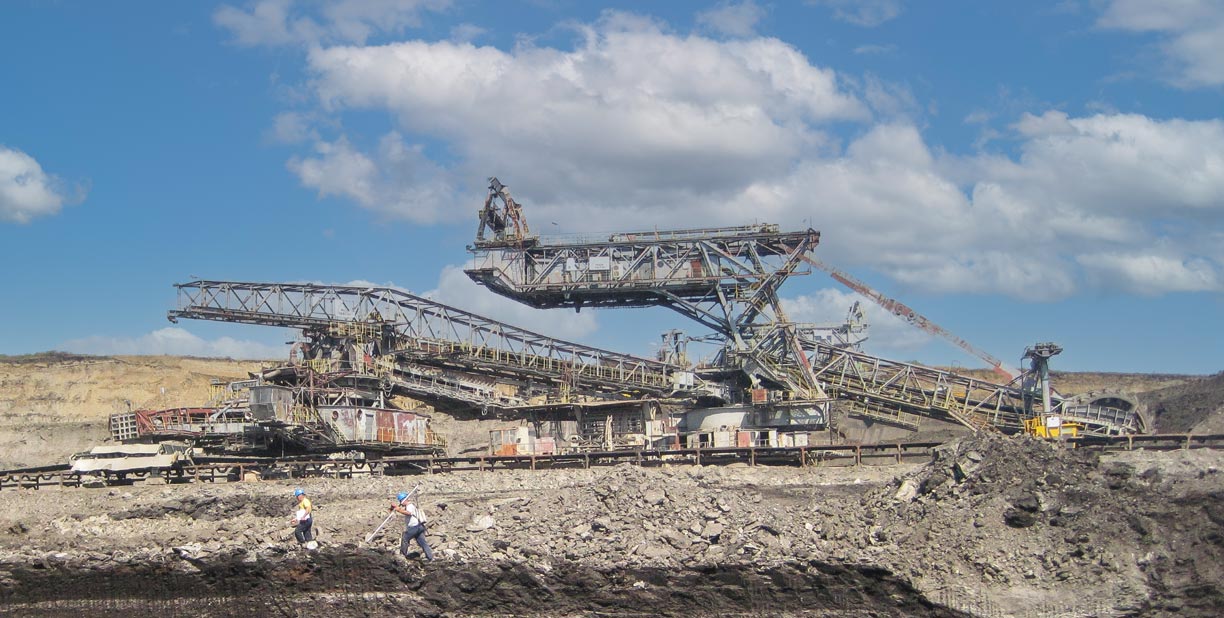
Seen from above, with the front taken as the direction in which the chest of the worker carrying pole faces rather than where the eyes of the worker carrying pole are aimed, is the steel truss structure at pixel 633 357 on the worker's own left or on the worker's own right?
on the worker's own right

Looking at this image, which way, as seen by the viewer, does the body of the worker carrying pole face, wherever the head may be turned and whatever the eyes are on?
to the viewer's left

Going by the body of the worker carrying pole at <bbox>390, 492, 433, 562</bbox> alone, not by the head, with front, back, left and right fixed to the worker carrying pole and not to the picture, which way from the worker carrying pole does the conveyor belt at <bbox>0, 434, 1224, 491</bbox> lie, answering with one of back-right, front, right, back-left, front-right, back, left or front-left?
right

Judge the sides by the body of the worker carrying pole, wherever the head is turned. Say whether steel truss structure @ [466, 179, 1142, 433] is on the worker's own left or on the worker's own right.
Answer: on the worker's own right

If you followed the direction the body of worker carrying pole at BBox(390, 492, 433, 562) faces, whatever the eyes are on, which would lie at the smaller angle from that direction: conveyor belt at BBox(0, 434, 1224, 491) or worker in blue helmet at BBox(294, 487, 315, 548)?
the worker in blue helmet

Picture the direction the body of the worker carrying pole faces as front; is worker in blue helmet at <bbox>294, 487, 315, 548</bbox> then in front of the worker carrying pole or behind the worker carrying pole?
in front
